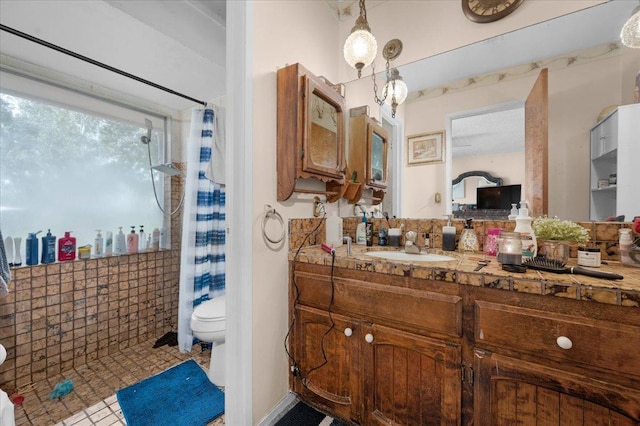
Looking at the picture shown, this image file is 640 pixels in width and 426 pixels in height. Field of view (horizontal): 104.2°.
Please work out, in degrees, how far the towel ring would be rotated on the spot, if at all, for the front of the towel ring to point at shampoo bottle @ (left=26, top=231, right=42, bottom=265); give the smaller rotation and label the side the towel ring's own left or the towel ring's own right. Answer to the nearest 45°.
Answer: approximately 180°

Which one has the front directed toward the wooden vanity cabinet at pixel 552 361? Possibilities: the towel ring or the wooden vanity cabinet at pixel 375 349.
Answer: the towel ring

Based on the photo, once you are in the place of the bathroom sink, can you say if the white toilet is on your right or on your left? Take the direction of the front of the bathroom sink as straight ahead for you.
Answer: on your right

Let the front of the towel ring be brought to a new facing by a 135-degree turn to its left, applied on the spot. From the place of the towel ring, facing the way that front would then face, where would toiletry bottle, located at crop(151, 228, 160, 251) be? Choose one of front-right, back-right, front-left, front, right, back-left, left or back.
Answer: front-left

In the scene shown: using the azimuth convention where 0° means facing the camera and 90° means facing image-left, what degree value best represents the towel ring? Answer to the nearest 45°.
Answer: approximately 315°

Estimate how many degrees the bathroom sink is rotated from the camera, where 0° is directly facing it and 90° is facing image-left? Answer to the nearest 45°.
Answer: approximately 0°

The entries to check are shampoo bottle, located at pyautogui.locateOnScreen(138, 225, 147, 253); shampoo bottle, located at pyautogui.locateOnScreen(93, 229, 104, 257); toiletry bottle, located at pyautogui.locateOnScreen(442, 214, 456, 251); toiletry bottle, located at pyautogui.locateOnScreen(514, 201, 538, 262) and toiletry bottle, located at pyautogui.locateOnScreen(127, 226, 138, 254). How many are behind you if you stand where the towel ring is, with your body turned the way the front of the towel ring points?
3

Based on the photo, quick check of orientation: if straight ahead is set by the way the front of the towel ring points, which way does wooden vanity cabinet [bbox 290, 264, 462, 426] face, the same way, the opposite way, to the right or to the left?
to the right
